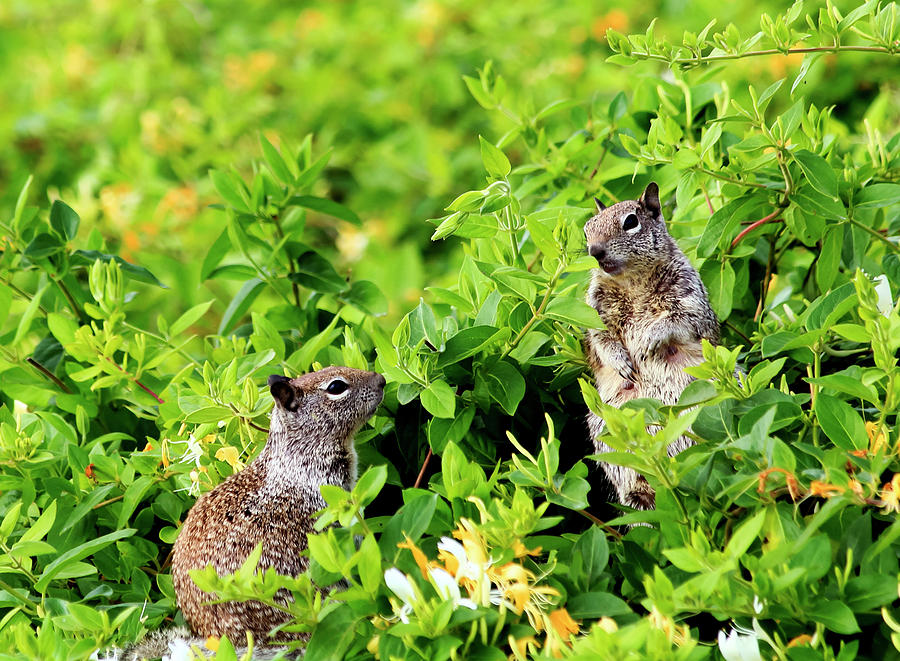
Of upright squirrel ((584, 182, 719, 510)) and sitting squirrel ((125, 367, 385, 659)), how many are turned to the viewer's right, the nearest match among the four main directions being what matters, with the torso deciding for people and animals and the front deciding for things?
1

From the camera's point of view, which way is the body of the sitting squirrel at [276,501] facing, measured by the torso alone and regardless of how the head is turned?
to the viewer's right

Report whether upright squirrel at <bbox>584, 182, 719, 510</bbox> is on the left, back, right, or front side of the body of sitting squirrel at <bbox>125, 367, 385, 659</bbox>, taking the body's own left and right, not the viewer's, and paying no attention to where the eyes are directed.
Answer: front

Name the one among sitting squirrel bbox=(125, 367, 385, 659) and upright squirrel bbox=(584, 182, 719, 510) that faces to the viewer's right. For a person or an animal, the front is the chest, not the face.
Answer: sitting squirrel bbox=(125, 367, 385, 659)

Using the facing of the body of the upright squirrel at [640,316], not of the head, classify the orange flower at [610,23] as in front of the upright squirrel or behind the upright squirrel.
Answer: behind

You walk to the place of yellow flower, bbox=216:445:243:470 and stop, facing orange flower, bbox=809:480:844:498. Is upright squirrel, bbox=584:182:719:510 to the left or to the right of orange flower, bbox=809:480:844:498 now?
left

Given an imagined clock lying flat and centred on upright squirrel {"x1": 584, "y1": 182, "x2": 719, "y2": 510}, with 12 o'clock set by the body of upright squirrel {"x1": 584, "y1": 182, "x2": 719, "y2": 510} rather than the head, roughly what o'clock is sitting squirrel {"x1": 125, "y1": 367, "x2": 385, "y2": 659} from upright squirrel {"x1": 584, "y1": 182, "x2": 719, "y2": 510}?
sitting squirrel {"x1": 125, "y1": 367, "x2": 385, "y2": 659} is roughly at 1 o'clock from upright squirrel {"x1": 584, "y1": 182, "x2": 719, "y2": 510}.

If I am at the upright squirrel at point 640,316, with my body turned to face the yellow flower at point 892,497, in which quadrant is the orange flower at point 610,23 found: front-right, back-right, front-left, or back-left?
back-left

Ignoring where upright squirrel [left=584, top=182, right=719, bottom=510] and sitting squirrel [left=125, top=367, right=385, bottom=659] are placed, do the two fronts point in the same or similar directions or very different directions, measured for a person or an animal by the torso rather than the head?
very different directions

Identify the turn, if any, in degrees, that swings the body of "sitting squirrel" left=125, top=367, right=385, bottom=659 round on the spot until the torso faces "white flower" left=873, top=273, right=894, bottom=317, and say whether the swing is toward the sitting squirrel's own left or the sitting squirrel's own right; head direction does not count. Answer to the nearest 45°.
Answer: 0° — it already faces it

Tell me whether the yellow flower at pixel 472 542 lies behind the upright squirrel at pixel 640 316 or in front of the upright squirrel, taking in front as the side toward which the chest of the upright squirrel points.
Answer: in front
